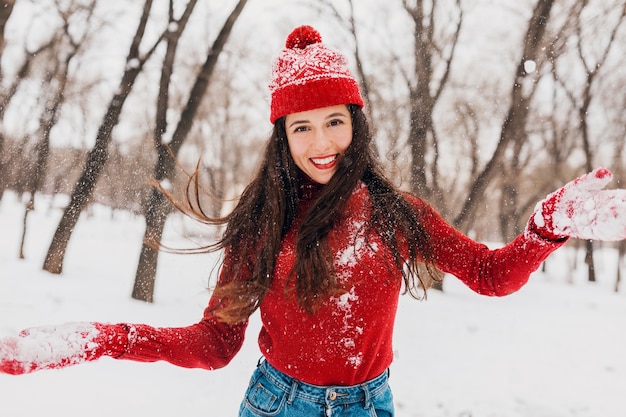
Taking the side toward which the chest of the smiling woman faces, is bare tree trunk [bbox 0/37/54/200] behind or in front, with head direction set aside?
behind

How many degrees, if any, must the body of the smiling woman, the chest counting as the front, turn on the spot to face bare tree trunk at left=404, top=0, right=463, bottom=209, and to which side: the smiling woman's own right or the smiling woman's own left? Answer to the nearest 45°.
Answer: approximately 180°

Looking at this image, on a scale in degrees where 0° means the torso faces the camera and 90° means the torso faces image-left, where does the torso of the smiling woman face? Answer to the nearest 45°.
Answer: approximately 0°

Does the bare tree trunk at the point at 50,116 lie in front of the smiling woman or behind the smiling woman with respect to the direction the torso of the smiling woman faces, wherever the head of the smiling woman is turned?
behind

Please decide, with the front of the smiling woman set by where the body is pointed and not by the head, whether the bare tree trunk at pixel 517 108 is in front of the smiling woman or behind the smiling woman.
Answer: behind
